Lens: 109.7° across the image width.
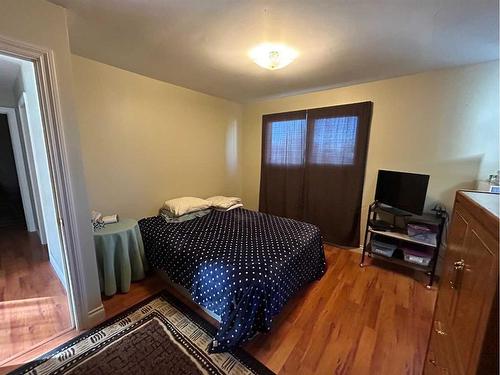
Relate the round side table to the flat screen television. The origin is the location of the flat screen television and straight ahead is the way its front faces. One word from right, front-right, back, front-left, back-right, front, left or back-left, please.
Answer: front

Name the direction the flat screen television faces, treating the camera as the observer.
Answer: facing the viewer and to the left of the viewer

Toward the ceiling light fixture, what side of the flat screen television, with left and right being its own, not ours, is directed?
front

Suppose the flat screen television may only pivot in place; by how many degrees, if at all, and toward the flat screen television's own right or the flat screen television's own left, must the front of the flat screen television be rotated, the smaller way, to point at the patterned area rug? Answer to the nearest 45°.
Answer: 0° — it already faces it

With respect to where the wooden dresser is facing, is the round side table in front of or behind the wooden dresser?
in front

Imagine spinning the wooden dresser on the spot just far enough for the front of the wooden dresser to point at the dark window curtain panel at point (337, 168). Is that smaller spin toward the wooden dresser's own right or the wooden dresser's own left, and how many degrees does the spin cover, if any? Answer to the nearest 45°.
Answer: approximately 90° to the wooden dresser's own right

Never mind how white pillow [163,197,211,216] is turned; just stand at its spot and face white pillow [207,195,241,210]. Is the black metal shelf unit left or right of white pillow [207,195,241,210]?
right

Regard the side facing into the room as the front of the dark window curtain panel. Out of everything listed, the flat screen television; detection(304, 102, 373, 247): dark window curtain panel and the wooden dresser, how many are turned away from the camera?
0
